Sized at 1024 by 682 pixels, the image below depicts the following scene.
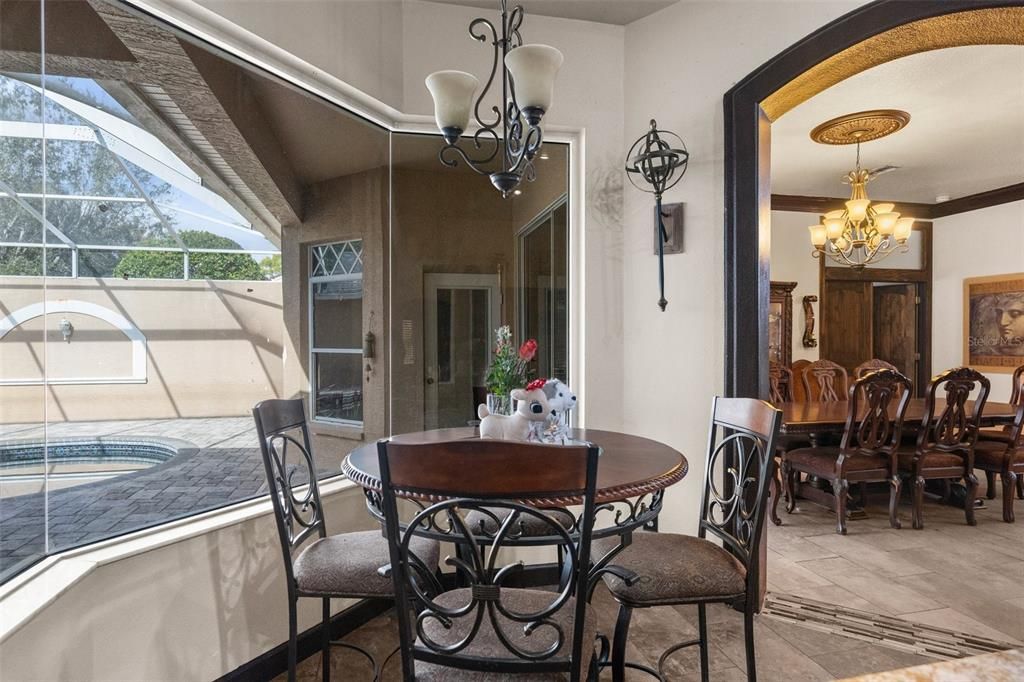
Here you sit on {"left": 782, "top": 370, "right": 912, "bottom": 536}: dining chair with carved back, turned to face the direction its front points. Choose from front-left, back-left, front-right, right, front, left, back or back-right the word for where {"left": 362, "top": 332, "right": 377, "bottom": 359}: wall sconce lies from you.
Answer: left

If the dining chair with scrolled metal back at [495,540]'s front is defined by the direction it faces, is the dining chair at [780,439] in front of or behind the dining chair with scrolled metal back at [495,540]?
in front

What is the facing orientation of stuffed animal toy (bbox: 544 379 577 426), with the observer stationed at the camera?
facing the viewer and to the right of the viewer

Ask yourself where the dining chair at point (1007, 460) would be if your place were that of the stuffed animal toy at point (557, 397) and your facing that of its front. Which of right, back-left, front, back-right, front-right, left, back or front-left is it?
left

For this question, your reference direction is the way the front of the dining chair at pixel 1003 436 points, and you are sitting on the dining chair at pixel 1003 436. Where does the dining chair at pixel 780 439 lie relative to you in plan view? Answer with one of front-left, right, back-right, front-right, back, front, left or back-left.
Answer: front-left

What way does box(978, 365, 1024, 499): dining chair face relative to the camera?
to the viewer's left

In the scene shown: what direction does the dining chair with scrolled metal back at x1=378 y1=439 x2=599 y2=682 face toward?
away from the camera

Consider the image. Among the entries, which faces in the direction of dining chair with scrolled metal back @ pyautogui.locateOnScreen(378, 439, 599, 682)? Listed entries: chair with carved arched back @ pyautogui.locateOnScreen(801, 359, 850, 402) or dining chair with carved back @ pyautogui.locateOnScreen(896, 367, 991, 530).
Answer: the chair with carved arched back

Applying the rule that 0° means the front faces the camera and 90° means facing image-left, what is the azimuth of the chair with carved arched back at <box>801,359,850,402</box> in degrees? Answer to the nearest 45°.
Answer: approximately 0°

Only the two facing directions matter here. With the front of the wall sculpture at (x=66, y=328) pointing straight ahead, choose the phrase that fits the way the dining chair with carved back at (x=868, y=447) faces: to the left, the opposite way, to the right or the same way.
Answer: the opposite way

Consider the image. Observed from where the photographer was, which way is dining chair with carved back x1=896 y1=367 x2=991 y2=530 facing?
facing away from the viewer and to the left of the viewer

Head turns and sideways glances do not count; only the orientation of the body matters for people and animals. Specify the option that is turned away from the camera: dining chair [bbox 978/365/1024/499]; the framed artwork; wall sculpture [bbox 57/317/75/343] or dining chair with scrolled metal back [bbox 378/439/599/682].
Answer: the dining chair with scrolled metal back

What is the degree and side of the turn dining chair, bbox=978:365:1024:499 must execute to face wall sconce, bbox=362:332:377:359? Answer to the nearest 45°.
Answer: approximately 45° to its left

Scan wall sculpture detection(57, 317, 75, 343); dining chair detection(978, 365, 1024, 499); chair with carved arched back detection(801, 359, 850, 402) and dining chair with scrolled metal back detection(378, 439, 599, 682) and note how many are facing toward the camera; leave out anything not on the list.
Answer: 2
